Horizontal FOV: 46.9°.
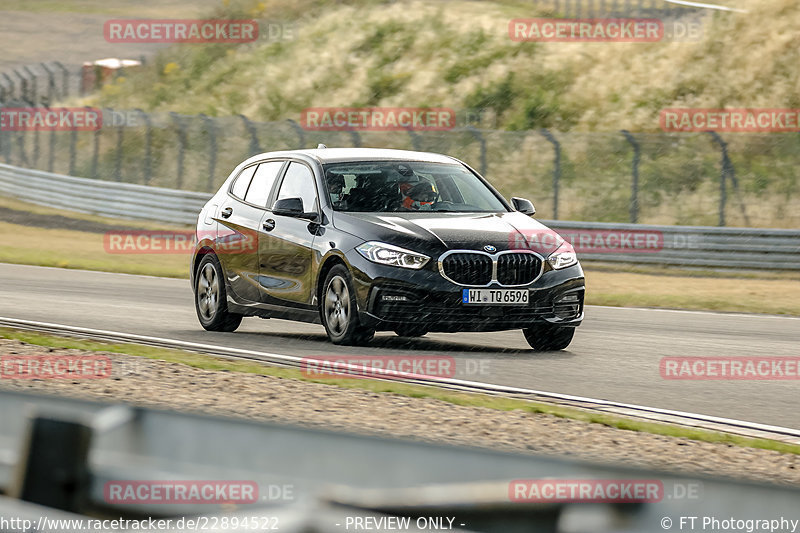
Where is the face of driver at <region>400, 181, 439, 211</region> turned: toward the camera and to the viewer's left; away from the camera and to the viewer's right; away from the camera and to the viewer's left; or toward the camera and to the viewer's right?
toward the camera and to the viewer's right

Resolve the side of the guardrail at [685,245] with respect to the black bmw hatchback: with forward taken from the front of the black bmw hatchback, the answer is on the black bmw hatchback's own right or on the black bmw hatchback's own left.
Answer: on the black bmw hatchback's own left

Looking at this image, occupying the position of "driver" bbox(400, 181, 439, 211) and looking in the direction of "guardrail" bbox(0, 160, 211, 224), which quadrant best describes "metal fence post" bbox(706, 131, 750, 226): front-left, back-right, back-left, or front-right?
front-right

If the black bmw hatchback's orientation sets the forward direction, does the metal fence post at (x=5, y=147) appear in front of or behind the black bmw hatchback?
behind

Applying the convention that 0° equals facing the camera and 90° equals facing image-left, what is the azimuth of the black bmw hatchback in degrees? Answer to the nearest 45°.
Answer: approximately 315°

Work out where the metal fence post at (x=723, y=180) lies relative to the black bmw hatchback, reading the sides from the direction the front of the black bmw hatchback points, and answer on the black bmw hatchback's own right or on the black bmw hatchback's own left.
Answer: on the black bmw hatchback's own left

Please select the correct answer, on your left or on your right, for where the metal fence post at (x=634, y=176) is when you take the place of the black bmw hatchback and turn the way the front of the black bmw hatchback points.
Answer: on your left

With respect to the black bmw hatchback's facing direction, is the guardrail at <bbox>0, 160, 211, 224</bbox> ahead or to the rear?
to the rear
